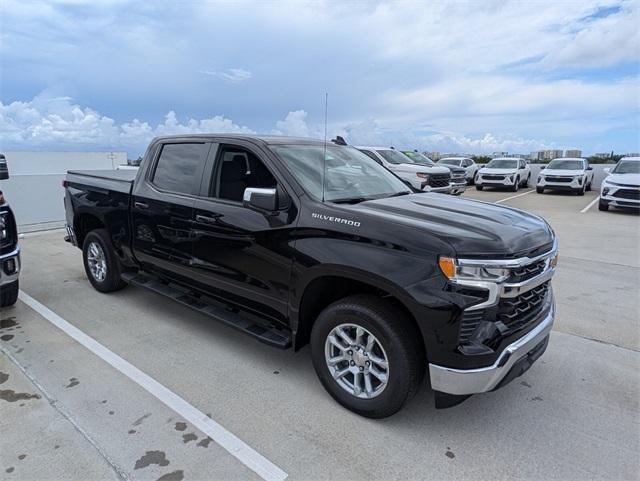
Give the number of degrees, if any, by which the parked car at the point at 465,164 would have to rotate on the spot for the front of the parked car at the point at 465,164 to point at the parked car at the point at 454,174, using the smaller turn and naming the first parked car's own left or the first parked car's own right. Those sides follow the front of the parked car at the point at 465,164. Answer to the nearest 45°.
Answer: approximately 45° to the first parked car's own right

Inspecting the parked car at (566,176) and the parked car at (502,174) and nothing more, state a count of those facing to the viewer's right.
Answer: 0

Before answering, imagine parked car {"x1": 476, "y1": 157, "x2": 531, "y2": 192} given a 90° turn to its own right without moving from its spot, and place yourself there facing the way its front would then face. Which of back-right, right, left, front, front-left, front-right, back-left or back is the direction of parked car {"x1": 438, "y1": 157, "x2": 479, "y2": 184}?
front

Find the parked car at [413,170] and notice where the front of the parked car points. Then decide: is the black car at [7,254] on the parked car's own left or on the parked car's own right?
on the parked car's own right

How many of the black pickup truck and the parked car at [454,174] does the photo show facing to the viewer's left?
0

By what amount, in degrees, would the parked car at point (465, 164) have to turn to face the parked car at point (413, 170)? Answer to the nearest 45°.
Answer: approximately 45° to its right

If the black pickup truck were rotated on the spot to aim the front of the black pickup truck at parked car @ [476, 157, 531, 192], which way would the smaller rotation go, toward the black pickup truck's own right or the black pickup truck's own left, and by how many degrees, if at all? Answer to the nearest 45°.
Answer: approximately 90° to the black pickup truck's own left

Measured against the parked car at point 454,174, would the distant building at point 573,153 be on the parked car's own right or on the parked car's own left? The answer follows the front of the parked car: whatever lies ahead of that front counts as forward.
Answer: on the parked car's own left

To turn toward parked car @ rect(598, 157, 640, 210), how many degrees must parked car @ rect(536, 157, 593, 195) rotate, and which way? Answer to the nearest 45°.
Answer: approximately 45° to its left

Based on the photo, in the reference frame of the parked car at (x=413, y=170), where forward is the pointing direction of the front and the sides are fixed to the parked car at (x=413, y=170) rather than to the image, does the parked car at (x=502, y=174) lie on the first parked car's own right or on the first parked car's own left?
on the first parked car's own left

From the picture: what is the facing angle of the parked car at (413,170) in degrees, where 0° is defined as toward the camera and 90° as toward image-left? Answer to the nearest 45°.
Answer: approximately 315°

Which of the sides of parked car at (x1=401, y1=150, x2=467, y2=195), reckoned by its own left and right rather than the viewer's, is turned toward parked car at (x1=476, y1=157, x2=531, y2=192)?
left
